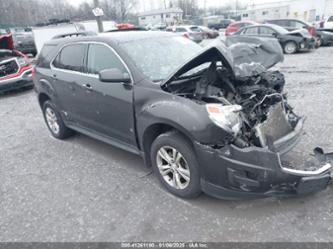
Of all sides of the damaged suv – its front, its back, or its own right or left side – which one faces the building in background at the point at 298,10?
left

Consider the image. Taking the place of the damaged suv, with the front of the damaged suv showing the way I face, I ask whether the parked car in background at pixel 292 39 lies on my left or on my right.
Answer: on my left

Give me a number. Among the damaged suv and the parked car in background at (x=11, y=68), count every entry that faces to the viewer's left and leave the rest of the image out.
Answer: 0

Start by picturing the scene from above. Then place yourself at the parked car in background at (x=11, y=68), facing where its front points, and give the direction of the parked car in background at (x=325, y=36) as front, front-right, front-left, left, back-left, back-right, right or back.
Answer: front-left

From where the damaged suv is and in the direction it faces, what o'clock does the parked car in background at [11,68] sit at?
The parked car in background is roughly at 6 o'clock from the damaged suv.
